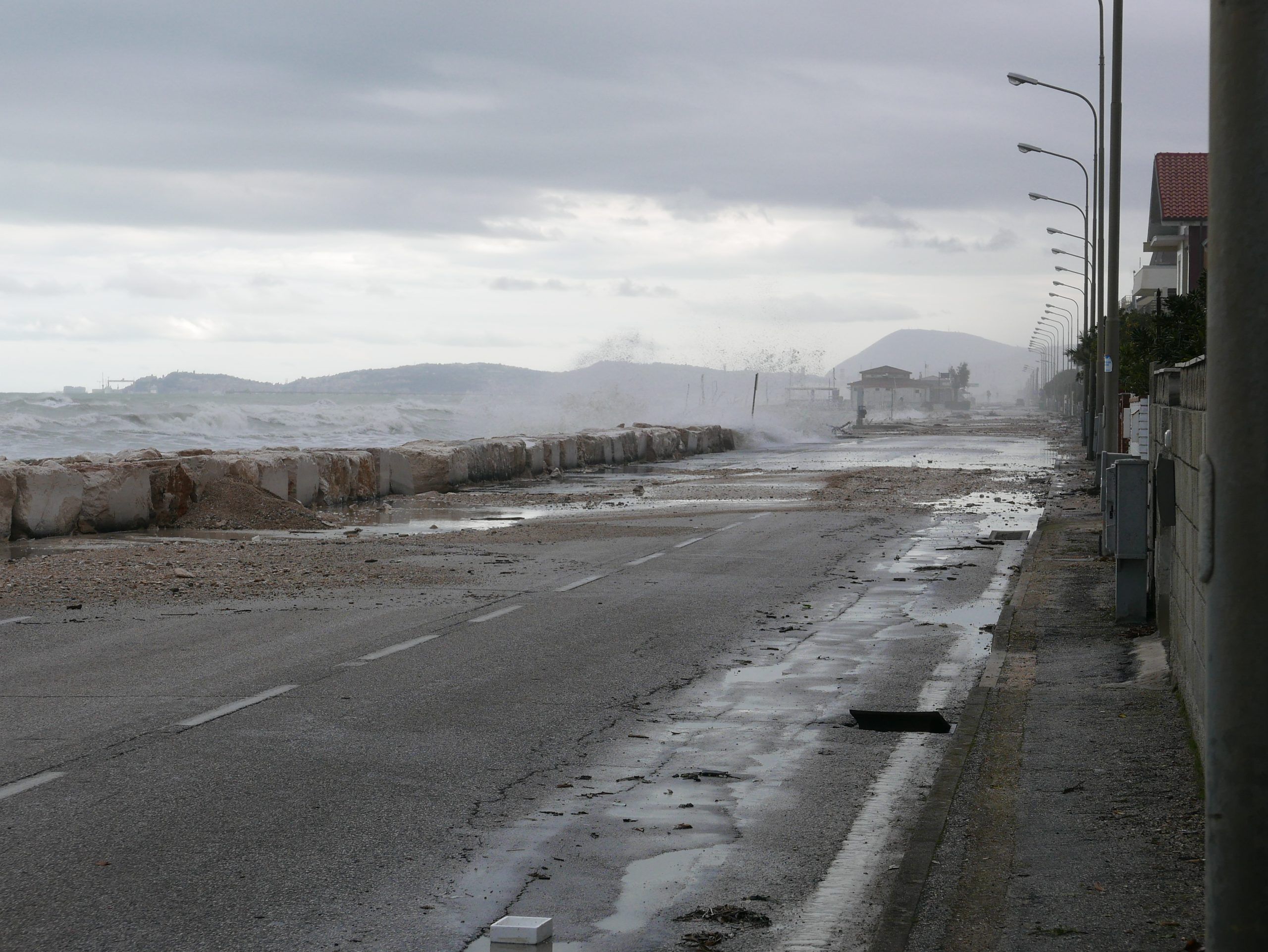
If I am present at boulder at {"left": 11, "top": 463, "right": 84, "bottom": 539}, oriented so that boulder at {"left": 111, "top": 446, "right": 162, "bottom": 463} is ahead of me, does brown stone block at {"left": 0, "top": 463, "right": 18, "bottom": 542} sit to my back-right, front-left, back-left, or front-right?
back-left

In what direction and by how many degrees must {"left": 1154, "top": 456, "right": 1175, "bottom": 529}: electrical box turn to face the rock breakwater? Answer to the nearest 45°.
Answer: approximately 45° to its right

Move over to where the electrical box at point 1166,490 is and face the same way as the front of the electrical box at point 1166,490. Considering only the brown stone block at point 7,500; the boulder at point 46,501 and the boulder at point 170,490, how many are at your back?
0

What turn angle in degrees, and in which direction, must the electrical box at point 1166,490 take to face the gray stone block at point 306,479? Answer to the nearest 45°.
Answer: approximately 45° to its right

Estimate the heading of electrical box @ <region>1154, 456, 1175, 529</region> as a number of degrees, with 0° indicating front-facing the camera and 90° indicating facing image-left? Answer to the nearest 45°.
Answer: approximately 90°

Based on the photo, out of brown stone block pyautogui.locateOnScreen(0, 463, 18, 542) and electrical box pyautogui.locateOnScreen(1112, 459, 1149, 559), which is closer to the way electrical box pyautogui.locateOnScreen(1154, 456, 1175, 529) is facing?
the brown stone block

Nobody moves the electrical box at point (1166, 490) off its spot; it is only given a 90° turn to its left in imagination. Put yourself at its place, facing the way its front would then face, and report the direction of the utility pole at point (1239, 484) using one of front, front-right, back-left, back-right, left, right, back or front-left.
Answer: front

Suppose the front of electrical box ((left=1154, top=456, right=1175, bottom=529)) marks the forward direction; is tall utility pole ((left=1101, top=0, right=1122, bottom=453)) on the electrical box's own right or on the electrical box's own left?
on the electrical box's own right

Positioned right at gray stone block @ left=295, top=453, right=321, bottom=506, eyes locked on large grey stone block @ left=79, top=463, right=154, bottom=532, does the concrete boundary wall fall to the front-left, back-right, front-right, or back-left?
front-left

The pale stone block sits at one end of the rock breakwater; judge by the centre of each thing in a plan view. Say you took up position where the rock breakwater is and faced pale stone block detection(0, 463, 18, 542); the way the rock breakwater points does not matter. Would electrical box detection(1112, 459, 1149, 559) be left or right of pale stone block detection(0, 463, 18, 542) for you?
left

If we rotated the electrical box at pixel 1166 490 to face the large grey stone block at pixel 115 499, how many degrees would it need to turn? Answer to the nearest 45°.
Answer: approximately 45° to its right

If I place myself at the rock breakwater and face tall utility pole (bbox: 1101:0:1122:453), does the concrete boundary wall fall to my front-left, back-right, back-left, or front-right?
front-right

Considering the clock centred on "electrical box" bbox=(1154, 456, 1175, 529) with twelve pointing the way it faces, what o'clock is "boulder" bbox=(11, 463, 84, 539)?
The boulder is roughly at 1 o'clock from the electrical box.

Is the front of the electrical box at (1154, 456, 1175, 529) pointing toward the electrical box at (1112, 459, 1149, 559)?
no

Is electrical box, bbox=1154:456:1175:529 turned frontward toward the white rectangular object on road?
no

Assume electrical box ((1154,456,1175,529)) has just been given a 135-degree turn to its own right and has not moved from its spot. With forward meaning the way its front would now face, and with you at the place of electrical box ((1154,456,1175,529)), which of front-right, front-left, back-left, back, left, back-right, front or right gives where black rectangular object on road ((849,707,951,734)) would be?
back
